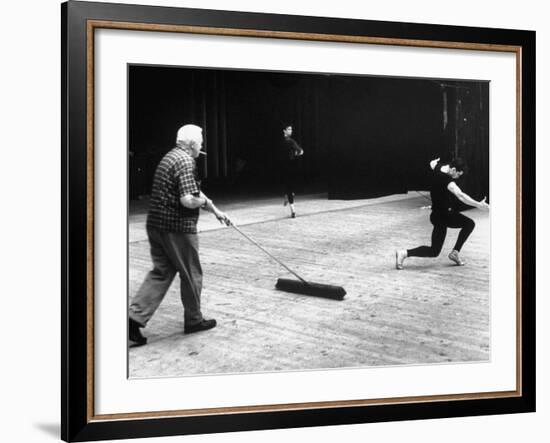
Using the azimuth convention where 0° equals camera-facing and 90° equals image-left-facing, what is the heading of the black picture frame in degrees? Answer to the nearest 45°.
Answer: approximately 315°
